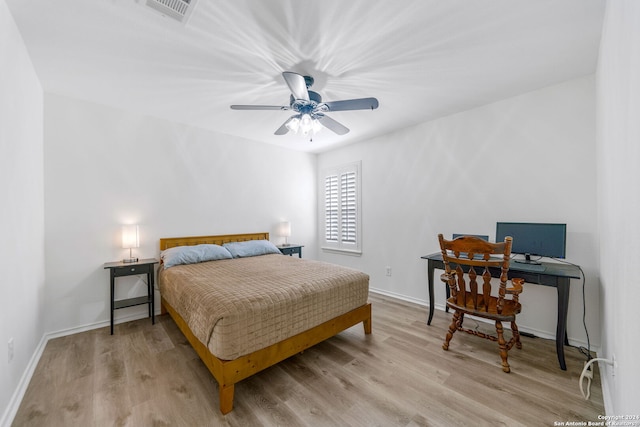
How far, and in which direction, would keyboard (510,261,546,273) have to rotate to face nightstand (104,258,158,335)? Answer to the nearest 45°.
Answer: approximately 45° to its right

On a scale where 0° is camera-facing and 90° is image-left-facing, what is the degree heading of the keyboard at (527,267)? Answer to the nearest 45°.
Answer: approximately 0°

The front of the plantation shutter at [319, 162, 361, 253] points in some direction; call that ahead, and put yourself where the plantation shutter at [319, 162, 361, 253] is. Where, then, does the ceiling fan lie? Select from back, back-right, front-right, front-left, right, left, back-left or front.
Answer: front-left

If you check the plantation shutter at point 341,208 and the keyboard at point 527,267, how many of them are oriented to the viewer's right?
0

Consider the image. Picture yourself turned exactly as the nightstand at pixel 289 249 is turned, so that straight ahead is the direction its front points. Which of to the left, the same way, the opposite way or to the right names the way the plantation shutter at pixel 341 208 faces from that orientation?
to the right

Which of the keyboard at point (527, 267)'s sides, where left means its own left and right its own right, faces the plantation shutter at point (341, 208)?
right

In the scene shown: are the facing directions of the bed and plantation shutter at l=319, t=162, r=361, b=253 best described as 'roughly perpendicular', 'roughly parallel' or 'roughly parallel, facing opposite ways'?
roughly perpendicular

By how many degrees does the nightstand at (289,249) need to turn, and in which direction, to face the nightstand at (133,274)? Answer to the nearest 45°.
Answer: approximately 90° to its right

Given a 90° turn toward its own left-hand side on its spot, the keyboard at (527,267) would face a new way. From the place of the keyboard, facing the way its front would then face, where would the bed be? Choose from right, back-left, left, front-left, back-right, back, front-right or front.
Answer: back-right

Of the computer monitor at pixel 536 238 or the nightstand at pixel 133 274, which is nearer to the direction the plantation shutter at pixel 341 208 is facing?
the nightstand

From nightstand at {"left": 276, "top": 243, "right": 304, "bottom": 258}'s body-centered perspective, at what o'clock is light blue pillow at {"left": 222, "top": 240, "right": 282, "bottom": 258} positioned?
The light blue pillow is roughly at 3 o'clock from the nightstand.

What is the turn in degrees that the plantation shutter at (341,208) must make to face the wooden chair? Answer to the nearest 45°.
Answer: approximately 90° to its left

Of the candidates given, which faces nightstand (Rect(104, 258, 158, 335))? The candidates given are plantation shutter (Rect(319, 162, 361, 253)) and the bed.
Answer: the plantation shutter

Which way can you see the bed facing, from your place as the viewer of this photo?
facing the viewer and to the right of the viewer
